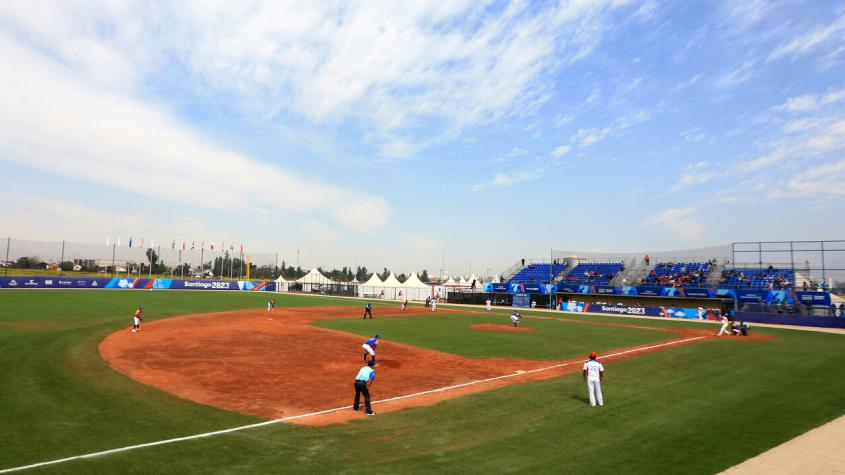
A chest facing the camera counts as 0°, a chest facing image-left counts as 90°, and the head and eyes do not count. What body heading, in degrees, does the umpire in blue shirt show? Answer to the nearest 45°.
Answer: approximately 225°

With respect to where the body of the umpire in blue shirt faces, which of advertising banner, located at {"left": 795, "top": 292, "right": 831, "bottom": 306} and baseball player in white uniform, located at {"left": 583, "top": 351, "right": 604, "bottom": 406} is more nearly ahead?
the advertising banner

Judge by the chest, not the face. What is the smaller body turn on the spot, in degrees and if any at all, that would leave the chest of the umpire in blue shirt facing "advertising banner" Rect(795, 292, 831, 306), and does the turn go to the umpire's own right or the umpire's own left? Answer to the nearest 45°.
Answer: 0° — they already face it

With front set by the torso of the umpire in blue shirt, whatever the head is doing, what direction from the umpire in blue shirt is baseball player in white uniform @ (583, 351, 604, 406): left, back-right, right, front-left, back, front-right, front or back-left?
front-right

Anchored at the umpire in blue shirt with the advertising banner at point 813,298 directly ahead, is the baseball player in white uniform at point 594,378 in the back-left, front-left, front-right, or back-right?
front-right
